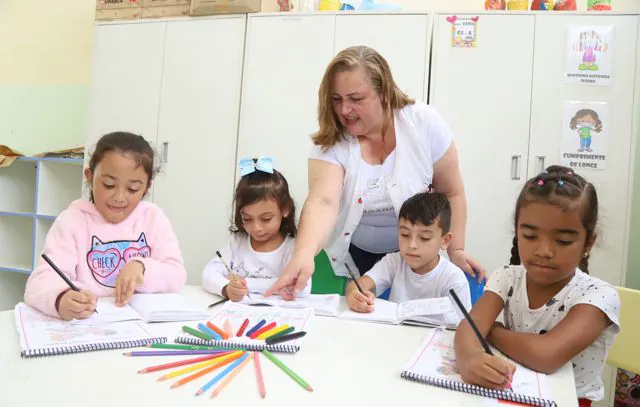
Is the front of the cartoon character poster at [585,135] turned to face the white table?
yes
